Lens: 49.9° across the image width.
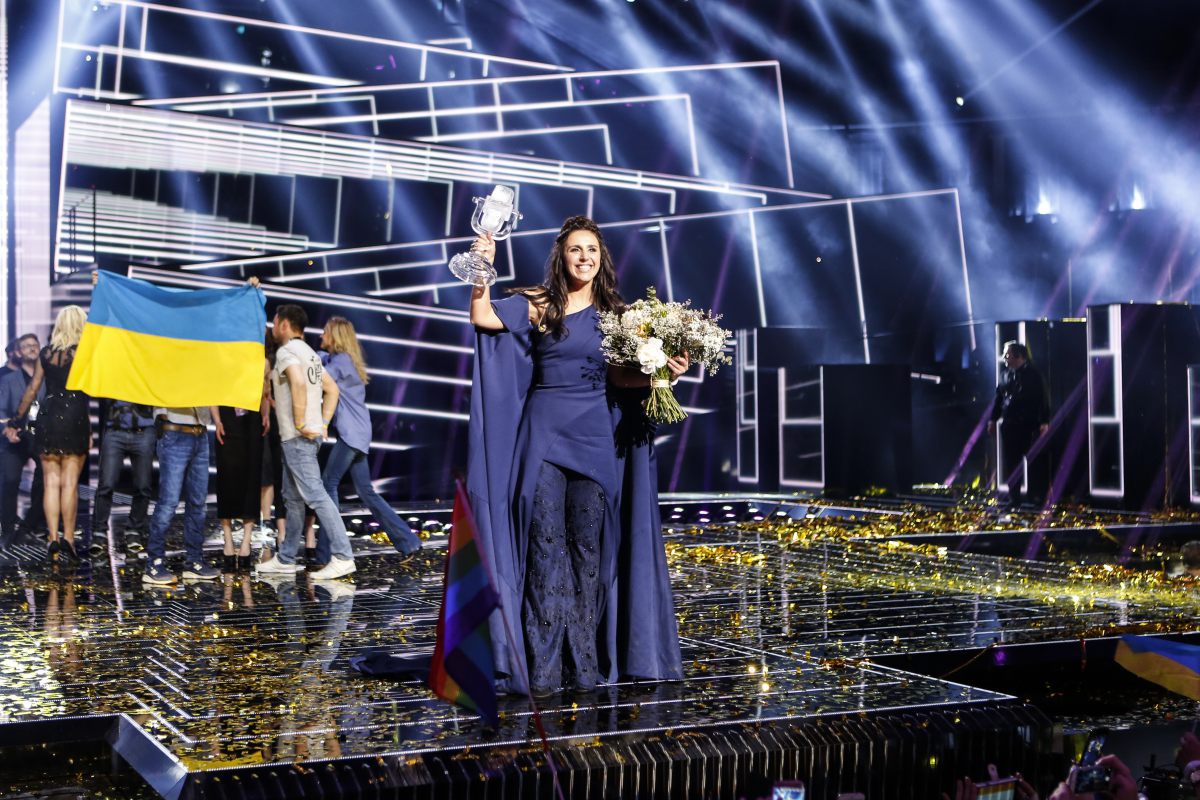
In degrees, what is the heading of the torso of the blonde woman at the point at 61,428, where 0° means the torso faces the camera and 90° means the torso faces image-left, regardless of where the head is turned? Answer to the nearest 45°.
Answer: approximately 180°

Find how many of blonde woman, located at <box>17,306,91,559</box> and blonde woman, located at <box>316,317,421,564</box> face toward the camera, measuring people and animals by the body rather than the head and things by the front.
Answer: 0

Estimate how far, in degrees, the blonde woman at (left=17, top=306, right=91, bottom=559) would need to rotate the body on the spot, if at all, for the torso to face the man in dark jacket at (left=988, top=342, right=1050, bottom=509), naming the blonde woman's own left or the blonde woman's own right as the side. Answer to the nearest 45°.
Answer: approximately 90° to the blonde woman's own right

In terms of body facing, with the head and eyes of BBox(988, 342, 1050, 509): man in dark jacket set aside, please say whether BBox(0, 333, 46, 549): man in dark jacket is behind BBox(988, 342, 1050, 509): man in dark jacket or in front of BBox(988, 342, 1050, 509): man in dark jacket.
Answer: in front

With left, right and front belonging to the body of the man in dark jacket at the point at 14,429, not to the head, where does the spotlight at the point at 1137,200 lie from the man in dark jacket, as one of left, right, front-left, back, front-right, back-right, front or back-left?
front-left

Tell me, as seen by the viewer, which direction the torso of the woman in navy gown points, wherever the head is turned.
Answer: toward the camera

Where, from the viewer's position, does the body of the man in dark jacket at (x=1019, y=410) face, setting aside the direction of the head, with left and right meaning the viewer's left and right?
facing the viewer and to the left of the viewer

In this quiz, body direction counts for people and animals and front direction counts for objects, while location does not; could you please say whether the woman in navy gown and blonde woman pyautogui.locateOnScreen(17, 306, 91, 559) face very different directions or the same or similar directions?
very different directions

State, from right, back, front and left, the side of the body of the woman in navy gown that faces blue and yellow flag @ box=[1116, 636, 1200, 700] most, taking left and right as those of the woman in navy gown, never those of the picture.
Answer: left

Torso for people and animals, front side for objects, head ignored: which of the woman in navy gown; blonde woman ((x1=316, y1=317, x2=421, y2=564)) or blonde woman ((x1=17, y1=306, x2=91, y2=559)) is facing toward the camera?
the woman in navy gown
